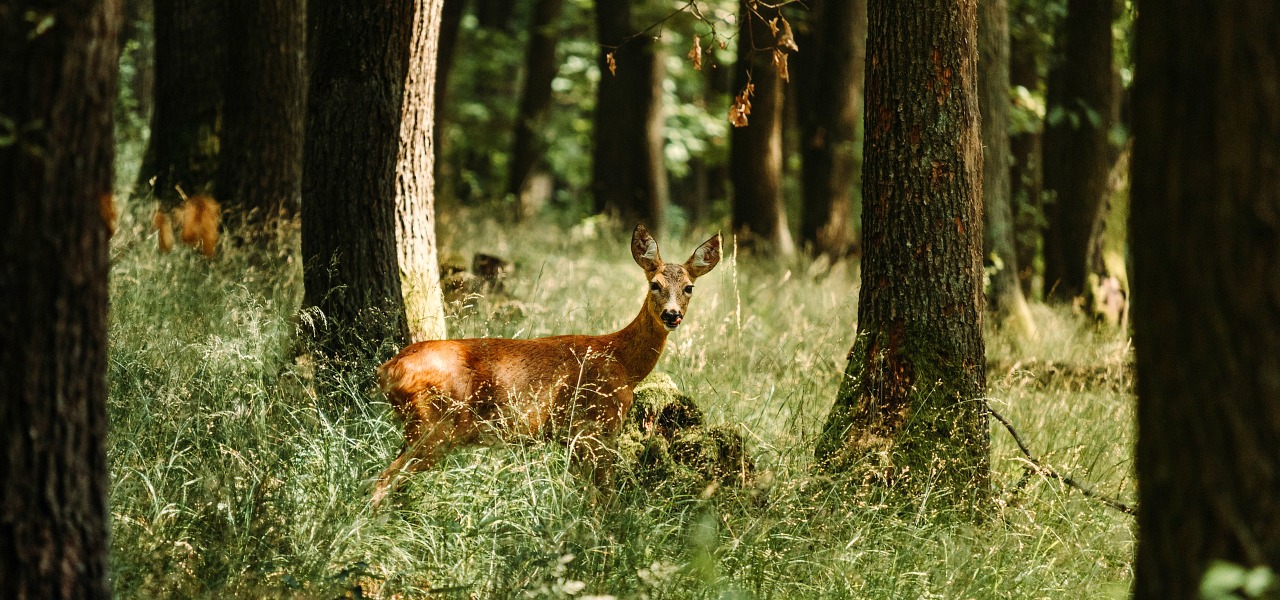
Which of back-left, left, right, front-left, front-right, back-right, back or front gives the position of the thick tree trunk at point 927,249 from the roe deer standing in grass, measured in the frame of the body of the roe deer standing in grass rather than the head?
front

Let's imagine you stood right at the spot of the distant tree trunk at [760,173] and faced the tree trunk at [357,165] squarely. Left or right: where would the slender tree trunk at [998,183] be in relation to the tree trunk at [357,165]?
left

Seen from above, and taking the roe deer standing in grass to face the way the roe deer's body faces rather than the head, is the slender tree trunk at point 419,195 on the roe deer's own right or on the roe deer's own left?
on the roe deer's own left

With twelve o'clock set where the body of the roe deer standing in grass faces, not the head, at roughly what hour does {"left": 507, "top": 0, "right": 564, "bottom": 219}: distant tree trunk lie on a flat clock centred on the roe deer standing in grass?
The distant tree trunk is roughly at 9 o'clock from the roe deer standing in grass.

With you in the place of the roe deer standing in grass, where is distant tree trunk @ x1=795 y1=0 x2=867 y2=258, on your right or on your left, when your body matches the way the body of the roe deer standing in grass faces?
on your left

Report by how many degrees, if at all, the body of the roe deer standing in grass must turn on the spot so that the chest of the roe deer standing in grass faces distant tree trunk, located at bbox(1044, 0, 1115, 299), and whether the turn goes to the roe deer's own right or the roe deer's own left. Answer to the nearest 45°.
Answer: approximately 45° to the roe deer's own left

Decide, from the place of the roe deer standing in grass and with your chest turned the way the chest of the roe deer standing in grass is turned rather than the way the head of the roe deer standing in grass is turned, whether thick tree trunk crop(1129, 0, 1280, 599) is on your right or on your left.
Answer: on your right

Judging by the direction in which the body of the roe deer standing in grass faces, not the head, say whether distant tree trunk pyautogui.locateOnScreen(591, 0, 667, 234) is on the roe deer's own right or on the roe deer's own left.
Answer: on the roe deer's own left

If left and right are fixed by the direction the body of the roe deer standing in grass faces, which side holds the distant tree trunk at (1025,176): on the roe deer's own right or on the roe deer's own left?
on the roe deer's own left

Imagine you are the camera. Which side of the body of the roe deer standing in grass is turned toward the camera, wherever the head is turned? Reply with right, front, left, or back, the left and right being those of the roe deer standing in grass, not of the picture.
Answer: right

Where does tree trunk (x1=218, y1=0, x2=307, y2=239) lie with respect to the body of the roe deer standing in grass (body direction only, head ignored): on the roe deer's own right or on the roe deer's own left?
on the roe deer's own left

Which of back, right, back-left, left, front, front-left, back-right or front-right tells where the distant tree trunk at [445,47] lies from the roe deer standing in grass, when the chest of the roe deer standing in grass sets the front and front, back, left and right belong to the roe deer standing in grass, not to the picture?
left
